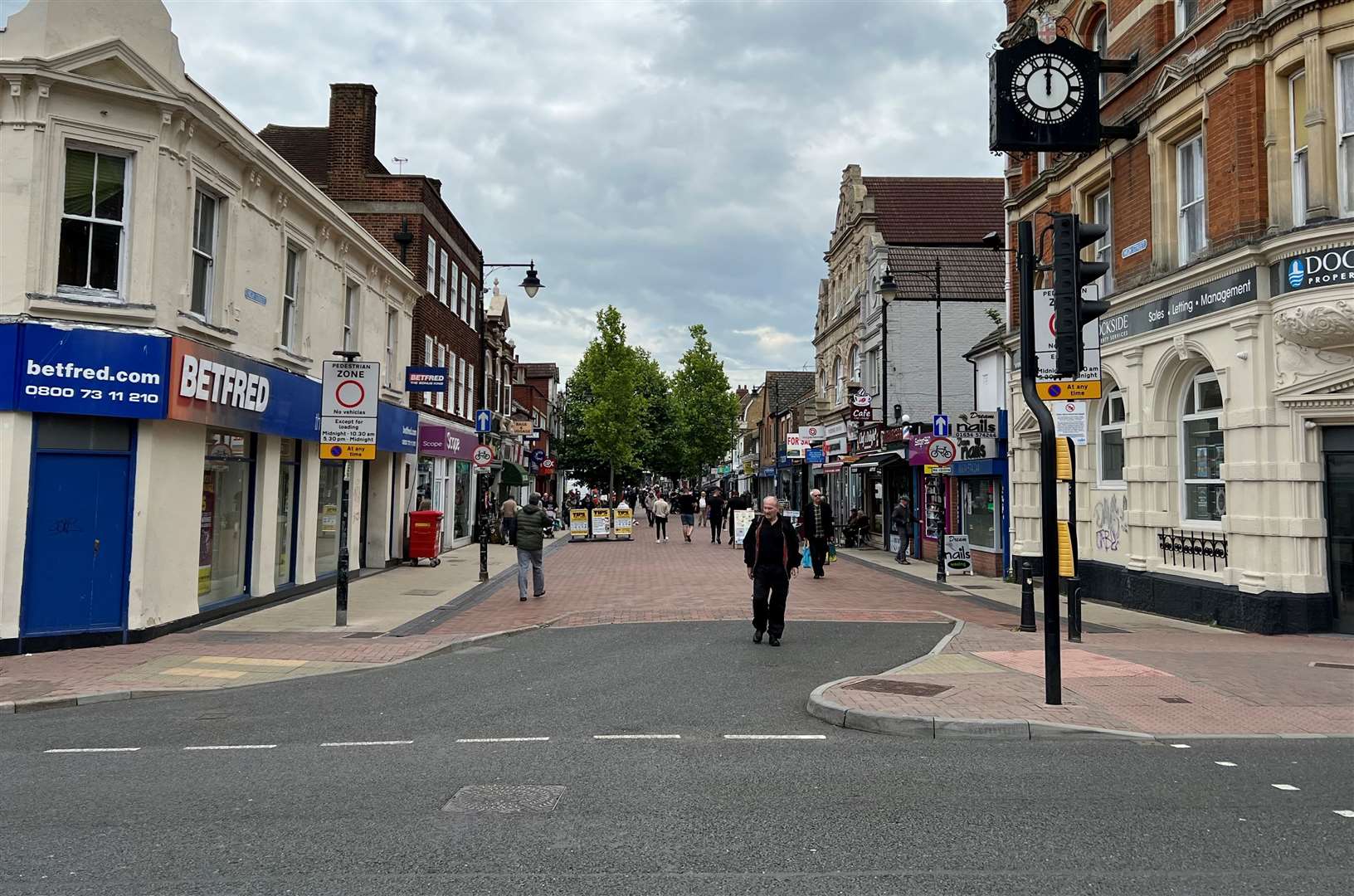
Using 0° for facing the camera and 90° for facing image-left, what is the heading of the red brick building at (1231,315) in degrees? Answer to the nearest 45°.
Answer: approximately 45°

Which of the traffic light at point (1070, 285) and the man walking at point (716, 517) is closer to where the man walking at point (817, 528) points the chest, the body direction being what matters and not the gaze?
the traffic light

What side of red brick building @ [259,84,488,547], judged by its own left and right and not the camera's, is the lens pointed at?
right

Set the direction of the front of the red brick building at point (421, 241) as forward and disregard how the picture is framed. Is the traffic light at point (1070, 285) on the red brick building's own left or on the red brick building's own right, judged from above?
on the red brick building's own right

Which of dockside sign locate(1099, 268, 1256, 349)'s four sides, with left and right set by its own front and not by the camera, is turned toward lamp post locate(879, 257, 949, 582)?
right

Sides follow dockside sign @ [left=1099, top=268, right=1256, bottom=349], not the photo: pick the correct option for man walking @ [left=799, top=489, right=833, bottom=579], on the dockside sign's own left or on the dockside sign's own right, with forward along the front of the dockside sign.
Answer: on the dockside sign's own right

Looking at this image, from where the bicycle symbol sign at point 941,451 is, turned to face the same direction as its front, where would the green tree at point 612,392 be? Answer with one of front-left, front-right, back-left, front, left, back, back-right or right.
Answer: back-right

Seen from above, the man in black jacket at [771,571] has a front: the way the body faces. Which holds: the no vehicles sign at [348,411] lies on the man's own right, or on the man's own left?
on the man's own right
